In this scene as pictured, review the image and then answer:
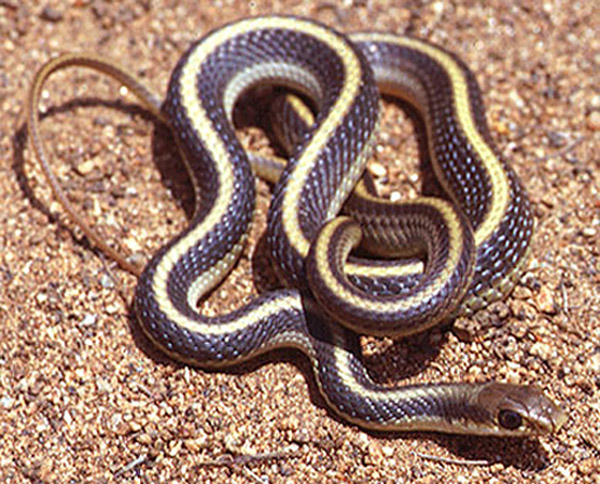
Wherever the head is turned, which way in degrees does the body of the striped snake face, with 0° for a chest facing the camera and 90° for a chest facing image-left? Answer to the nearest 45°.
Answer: approximately 270°

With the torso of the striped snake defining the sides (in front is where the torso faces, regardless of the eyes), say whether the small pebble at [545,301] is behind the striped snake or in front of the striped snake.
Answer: in front

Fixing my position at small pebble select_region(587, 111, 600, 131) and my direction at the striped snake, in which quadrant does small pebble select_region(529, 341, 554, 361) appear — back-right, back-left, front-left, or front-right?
front-left

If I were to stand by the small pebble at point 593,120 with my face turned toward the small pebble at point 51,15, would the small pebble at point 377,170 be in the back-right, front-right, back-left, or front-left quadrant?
front-left

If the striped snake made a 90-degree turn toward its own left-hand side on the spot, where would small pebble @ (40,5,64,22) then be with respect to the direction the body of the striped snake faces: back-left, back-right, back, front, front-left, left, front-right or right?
front-left

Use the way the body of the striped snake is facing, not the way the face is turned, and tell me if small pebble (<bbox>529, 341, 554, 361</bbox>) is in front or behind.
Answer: in front

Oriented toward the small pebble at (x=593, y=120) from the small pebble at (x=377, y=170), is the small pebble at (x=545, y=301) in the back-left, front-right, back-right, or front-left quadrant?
front-right

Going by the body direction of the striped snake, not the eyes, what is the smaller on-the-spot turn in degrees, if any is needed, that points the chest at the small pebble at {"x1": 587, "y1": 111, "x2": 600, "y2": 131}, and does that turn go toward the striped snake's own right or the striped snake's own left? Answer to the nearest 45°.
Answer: approximately 45° to the striped snake's own left
